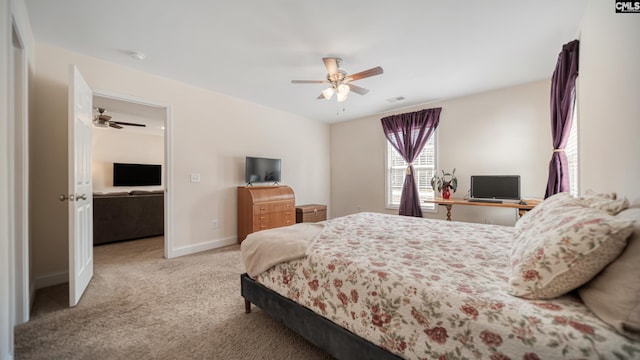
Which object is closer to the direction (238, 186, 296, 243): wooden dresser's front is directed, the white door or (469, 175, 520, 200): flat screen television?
the flat screen television

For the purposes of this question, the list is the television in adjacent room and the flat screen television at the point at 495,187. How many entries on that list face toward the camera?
2

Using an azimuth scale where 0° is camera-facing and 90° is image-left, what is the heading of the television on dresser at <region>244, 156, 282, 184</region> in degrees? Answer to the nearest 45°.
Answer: approximately 315°

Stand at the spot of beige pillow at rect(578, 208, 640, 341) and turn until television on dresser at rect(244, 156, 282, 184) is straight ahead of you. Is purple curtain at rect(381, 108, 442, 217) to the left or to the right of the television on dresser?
right

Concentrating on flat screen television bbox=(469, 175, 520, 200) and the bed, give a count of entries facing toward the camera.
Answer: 1

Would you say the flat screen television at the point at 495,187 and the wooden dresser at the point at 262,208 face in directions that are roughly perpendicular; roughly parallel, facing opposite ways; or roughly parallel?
roughly perpendicular

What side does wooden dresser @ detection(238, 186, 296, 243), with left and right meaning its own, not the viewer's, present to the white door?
right

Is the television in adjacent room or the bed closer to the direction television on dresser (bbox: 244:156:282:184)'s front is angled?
the bed

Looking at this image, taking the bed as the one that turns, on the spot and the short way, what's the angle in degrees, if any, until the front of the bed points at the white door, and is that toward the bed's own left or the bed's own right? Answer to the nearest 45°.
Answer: approximately 45° to the bed's own left

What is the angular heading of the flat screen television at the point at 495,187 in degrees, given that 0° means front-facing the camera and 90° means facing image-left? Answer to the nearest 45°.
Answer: approximately 0°

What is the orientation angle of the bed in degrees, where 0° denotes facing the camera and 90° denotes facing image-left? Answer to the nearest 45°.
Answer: approximately 135°

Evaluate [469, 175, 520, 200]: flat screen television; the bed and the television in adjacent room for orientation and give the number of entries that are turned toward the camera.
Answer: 2
